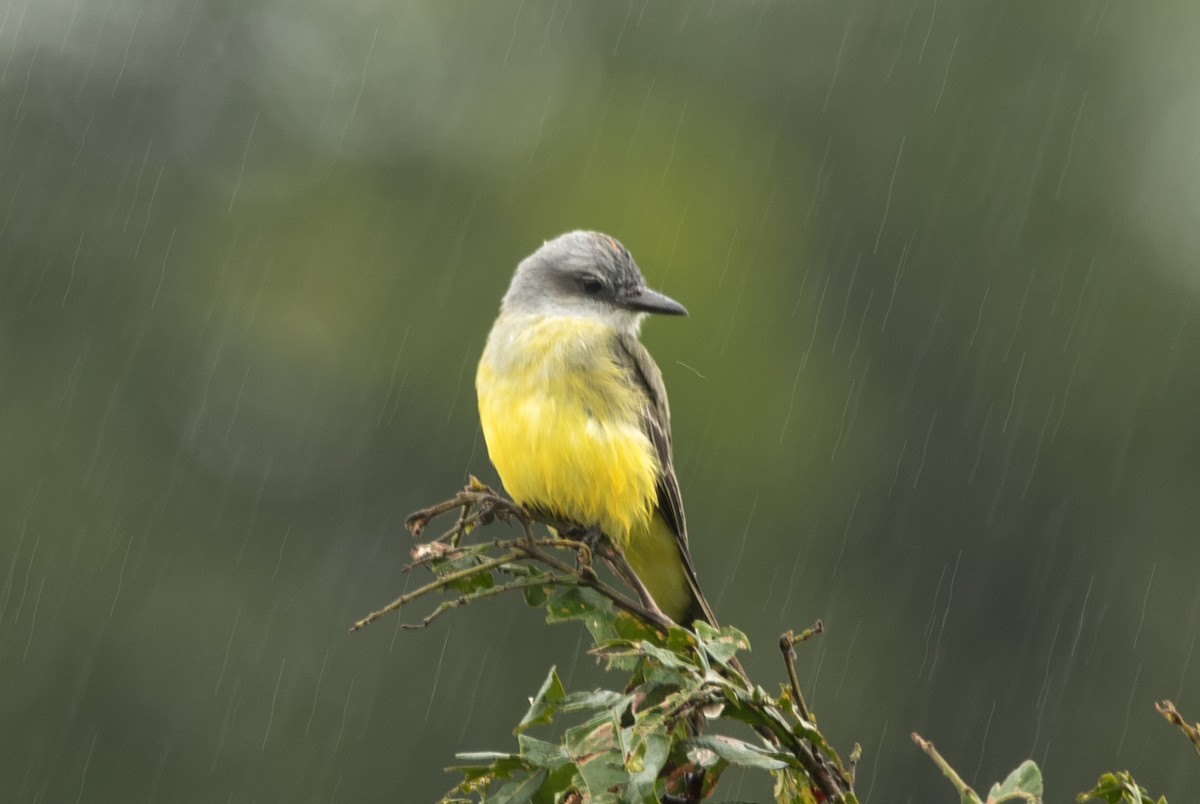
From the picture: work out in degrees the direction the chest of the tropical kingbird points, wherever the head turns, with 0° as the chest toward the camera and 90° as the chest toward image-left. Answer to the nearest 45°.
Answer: approximately 45°
